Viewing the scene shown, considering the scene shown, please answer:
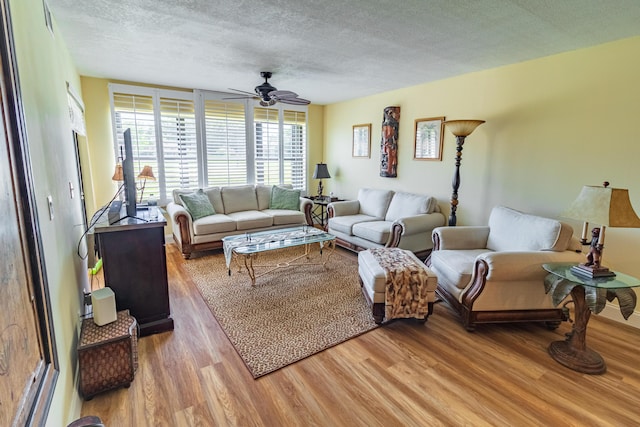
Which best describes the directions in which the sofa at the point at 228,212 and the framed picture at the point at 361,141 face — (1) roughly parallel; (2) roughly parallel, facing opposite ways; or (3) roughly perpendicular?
roughly perpendicular

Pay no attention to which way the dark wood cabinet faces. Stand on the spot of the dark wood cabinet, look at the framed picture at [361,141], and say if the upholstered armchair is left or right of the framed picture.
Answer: right

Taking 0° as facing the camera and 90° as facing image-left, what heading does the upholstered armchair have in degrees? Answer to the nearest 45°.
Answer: approximately 45°

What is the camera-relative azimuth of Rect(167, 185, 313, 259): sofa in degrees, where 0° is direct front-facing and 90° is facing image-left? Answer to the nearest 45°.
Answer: approximately 315°

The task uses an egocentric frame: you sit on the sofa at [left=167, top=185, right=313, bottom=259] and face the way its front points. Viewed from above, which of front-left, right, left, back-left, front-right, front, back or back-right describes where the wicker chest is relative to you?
front-right

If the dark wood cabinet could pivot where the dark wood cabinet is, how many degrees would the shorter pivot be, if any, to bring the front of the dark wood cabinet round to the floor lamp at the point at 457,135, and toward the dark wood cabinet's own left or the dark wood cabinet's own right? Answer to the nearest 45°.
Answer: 0° — it already faces it

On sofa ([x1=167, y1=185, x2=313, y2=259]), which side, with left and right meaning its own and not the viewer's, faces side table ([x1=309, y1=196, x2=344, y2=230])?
left

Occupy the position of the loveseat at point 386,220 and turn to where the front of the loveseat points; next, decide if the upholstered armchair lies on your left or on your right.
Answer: on your left

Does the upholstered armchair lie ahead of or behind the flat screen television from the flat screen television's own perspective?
ahead

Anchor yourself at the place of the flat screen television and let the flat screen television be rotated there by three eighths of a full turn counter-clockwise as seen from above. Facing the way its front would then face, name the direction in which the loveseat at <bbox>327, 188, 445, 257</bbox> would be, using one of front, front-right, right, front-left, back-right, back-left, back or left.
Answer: back-right

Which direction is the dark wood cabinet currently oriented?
to the viewer's right

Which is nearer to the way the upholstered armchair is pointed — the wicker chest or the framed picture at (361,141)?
the wicker chest

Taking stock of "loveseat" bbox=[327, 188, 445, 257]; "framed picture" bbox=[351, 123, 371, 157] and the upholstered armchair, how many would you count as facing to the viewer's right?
0

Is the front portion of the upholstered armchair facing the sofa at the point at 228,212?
no

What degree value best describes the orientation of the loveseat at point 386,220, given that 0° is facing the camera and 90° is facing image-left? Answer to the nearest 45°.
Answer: approximately 45°

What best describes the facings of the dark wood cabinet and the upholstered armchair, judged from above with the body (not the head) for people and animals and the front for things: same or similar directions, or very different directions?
very different directions

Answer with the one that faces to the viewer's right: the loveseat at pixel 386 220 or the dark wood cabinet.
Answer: the dark wood cabinet

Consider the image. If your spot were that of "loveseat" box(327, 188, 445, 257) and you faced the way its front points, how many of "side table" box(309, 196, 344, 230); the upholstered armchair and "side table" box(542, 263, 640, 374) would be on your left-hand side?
2
